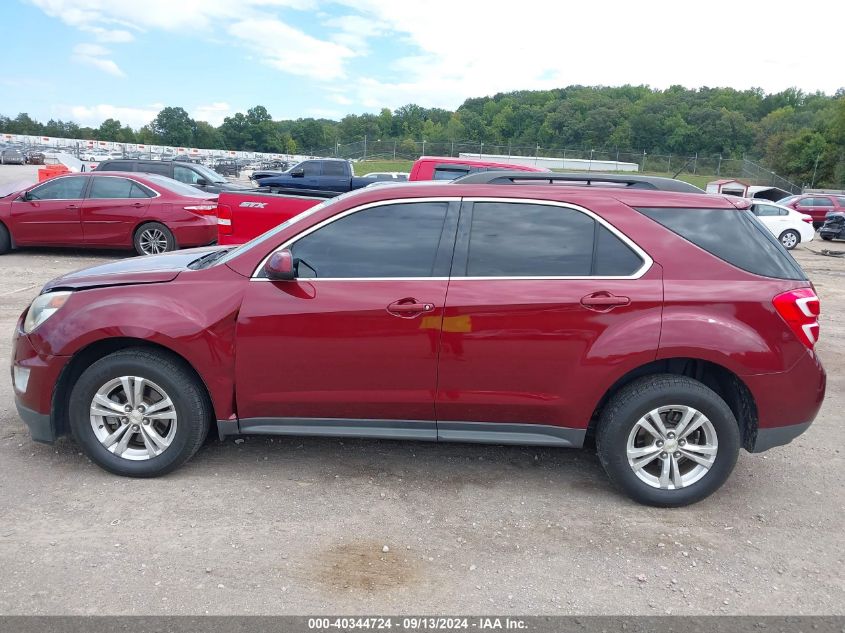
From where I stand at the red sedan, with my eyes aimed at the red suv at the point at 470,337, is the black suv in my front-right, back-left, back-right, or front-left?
back-left

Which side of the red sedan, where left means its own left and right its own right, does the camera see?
left

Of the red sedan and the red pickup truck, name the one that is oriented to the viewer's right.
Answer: the red pickup truck

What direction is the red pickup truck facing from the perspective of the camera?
to the viewer's right

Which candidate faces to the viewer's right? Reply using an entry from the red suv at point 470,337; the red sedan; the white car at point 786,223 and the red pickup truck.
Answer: the red pickup truck

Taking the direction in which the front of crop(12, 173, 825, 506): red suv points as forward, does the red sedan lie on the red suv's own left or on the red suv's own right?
on the red suv's own right

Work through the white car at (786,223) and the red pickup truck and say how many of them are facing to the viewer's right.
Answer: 1

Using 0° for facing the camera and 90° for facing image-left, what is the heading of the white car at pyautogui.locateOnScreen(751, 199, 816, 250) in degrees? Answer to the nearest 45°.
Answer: approximately 90°

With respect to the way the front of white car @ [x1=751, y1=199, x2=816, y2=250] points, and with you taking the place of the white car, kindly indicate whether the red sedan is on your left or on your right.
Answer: on your left

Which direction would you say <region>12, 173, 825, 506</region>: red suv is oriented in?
to the viewer's left

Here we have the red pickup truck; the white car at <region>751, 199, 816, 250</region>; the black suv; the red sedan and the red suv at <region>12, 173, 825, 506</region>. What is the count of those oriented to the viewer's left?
3
